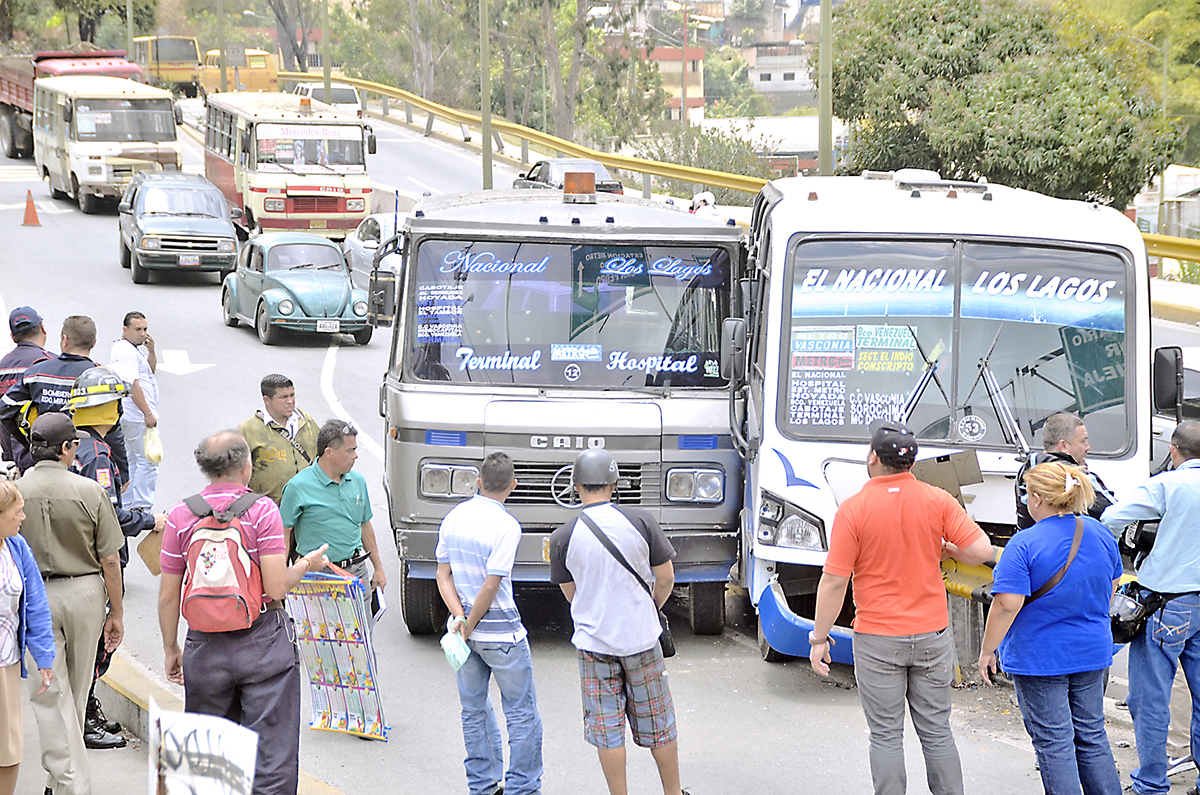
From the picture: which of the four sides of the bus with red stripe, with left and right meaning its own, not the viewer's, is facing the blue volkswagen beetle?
front

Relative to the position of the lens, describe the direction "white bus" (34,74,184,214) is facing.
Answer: facing the viewer and to the right of the viewer

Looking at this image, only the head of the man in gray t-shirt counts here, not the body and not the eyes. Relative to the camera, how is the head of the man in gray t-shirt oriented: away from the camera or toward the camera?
away from the camera

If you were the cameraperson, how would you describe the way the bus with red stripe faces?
facing the viewer

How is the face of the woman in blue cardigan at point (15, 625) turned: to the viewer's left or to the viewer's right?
to the viewer's right

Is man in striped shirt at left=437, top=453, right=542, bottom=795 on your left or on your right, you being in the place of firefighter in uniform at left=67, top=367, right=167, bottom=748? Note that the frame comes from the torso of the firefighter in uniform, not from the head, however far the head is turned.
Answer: on your right

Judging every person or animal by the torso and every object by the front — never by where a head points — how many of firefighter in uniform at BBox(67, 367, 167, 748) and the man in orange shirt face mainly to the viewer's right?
1

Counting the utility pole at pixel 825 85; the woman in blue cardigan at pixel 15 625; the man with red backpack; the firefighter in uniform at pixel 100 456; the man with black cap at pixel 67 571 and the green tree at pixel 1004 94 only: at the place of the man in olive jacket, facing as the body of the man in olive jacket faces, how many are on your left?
2

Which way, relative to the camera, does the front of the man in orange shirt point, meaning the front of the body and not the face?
away from the camera

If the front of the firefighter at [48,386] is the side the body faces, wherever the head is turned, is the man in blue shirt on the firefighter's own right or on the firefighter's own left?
on the firefighter's own right

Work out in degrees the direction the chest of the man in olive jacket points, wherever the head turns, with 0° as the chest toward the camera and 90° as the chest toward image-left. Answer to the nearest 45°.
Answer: approximately 315°

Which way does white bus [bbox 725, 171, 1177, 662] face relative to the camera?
toward the camera
